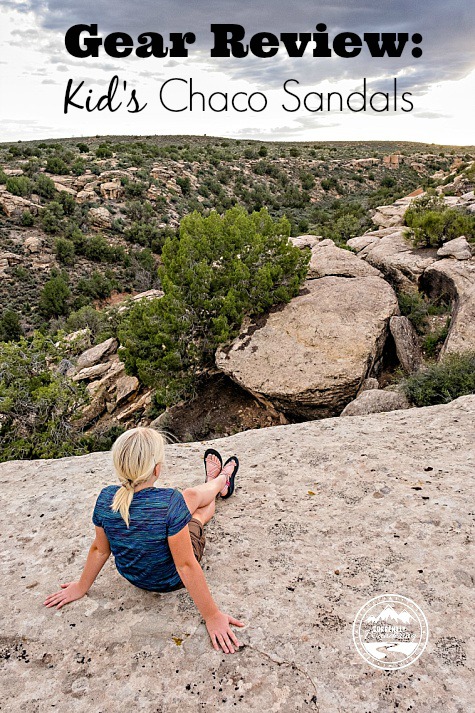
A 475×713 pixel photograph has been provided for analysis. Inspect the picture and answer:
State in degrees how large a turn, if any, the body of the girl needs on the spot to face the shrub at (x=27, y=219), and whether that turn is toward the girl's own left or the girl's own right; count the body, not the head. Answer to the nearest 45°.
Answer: approximately 45° to the girl's own left

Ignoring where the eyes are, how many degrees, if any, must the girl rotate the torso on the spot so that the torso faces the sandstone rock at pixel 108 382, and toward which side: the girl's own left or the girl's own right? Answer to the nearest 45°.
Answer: approximately 45° to the girl's own left

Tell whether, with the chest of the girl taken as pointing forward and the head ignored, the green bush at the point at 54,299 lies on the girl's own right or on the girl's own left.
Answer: on the girl's own left

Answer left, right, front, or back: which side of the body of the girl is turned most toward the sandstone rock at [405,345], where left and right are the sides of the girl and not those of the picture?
front

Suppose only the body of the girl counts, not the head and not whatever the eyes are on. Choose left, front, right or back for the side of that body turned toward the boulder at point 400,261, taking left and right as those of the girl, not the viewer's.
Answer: front

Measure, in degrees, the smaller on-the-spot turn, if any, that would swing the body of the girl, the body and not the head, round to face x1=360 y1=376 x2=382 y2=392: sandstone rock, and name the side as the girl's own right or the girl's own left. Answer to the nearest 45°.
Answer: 0° — they already face it

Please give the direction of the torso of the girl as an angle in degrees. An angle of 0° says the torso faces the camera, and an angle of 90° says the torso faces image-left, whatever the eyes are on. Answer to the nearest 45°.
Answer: approximately 225°

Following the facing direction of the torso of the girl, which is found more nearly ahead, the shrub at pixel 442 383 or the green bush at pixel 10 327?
the shrub

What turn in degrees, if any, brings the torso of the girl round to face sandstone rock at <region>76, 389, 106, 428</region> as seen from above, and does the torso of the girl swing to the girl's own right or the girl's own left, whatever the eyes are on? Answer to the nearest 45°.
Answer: approximately 45° to the girl's own left

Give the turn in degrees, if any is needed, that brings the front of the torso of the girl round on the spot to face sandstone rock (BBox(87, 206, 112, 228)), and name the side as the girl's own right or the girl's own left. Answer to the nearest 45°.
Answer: approximately 45° to the girl's own left

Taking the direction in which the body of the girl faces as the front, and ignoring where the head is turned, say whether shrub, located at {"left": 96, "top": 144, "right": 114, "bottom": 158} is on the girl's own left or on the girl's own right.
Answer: on the girl's own left

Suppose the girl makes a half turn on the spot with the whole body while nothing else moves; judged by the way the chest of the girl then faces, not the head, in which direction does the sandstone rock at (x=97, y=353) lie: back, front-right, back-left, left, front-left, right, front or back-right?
back-right
